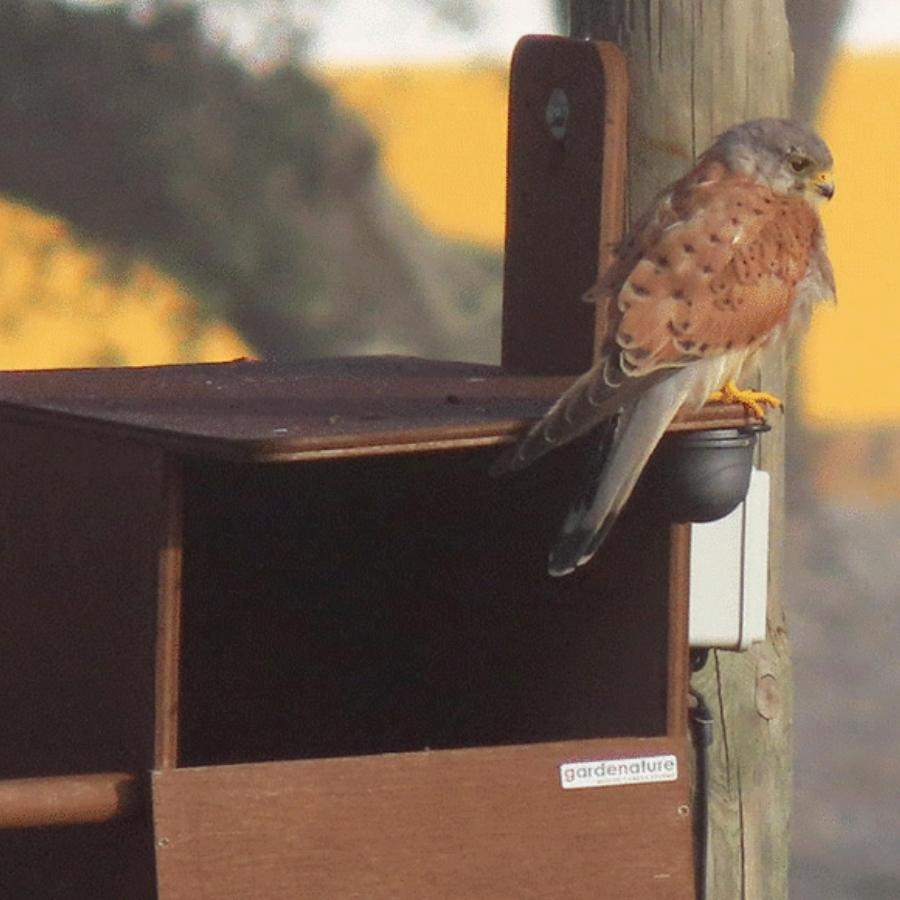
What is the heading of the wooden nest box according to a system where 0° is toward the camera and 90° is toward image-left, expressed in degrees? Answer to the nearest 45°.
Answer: approximately 315°

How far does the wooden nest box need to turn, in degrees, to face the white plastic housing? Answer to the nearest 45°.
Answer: approximately 45° to its left
